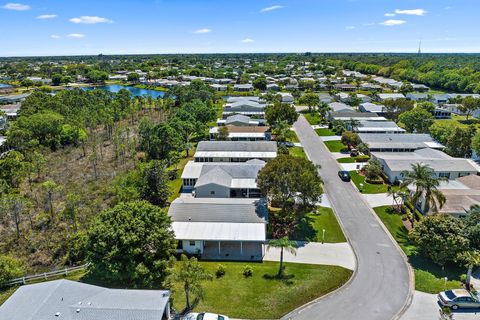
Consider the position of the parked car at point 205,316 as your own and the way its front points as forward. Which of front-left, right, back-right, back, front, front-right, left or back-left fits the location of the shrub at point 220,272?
right

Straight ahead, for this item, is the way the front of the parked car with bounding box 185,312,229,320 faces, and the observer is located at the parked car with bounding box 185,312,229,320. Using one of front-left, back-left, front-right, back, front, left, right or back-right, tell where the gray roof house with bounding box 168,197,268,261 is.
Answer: right

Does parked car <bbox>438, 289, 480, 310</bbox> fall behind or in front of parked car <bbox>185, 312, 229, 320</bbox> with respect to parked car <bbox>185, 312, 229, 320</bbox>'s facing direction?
behind

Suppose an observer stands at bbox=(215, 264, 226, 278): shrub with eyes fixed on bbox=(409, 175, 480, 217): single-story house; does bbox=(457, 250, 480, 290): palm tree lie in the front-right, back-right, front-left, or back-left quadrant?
front-right

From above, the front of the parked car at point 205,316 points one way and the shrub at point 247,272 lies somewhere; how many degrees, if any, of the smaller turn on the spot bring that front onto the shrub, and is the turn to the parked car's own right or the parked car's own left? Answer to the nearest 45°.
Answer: approximately 135° to the parked car's own right

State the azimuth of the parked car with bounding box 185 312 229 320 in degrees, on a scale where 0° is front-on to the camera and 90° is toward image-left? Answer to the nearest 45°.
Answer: approximately 90°

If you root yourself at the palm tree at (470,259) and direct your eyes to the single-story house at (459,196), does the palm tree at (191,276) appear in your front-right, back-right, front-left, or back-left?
back-left

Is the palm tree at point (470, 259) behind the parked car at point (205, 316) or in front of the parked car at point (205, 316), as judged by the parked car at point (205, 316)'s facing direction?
behind

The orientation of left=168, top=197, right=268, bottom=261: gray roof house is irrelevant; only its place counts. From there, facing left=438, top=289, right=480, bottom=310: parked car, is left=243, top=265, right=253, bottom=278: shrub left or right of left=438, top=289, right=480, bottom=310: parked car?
right

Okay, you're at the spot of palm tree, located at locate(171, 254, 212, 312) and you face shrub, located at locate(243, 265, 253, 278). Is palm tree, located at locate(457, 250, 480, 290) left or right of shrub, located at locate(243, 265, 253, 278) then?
right
